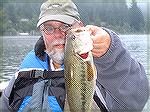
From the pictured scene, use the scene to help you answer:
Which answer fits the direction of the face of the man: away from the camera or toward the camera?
toward the camera

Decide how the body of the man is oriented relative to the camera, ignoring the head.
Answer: toward the camera
